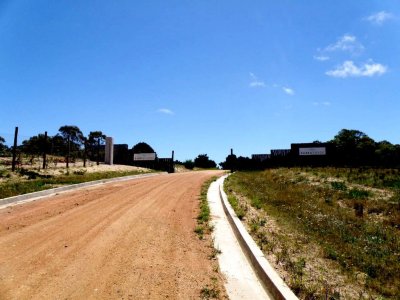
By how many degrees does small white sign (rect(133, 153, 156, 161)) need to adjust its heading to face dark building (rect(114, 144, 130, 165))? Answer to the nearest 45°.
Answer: approximately 90° to its right

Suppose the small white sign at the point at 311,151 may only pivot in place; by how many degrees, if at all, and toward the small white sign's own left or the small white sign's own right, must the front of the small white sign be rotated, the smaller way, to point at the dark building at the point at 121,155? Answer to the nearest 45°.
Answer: approximately 90° to the small white sign's own right

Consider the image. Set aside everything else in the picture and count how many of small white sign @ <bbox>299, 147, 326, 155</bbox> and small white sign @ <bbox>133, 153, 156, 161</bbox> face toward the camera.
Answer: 2

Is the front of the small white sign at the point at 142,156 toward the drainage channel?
yes

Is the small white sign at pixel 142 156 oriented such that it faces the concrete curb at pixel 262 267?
yes

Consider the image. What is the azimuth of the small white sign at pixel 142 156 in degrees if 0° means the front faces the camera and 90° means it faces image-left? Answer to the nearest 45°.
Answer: approximately 0°

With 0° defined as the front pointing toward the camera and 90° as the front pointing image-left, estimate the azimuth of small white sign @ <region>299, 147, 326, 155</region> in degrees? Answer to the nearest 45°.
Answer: approximately 0°

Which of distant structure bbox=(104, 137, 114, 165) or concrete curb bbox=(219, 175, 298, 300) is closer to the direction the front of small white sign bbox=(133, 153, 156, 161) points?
the concrete curb

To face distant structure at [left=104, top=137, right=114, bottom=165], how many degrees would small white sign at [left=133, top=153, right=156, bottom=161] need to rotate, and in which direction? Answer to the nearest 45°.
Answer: approximately 45° to its right

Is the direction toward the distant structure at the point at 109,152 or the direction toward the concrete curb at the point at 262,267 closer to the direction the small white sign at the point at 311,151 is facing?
the concrete curb

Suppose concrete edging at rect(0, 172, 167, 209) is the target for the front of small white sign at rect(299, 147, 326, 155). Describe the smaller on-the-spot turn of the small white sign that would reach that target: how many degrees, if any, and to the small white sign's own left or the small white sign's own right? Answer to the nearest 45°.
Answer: approximately 45° to the small white sign's own right
